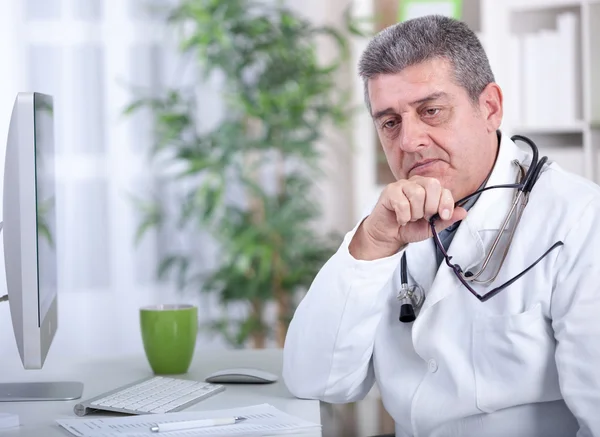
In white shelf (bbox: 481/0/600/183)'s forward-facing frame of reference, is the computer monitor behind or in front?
in front

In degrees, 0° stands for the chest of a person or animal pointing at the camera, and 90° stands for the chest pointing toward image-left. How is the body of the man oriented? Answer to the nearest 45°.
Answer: approximately 45°

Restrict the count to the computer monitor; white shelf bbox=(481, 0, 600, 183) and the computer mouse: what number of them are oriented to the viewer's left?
1

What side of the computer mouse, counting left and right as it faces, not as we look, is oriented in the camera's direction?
left

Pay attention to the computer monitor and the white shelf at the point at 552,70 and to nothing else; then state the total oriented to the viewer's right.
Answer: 1

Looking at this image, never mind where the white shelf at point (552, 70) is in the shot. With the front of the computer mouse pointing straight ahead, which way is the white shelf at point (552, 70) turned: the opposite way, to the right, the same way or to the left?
to the left

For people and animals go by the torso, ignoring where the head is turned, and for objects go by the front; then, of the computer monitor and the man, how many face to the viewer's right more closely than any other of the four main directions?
1

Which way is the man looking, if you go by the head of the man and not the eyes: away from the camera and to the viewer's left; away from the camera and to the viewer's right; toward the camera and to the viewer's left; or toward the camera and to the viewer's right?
toward the camera and to the viewer's left

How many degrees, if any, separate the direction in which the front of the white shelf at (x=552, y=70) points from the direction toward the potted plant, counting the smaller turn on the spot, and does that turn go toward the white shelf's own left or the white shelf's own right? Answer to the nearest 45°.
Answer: approximately 90° to the white shelf's own right

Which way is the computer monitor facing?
to the viewer's right

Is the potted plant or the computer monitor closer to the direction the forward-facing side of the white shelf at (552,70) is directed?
the computer monitor
